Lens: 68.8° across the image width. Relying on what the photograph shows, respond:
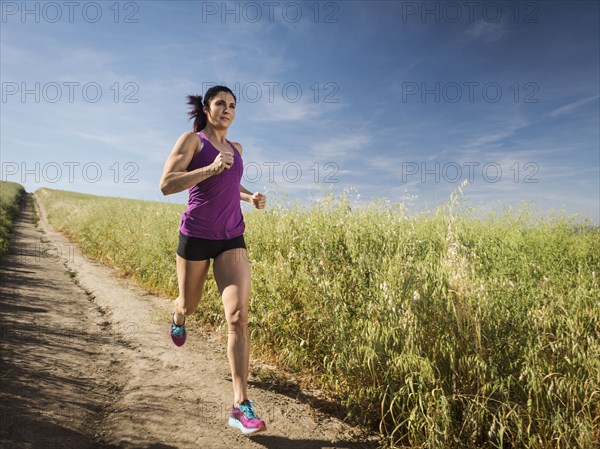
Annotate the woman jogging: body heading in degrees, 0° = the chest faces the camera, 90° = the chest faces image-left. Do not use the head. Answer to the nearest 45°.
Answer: approximately 315°
